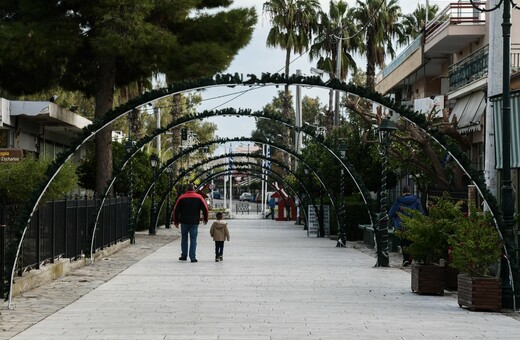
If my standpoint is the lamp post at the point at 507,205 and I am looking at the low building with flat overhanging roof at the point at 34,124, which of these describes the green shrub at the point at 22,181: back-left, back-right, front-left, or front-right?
front-left

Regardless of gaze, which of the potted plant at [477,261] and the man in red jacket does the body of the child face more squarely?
the man in red jacket

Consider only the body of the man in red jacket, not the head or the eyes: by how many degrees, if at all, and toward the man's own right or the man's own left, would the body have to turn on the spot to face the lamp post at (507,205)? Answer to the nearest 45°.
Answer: approximately 135° to the man's own right

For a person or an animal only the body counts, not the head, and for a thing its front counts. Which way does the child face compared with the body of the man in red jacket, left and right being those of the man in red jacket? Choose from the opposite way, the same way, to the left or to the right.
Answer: the same way

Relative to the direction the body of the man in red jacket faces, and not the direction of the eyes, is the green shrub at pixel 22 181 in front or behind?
behind

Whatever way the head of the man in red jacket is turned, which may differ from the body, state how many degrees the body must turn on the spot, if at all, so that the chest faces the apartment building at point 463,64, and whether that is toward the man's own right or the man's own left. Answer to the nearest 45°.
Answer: approximately 45° to the man's own right

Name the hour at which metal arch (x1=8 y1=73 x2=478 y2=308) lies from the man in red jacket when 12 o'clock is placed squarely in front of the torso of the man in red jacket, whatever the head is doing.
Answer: The metal arch is roughly at 6 o'clock from the man in red jacket.

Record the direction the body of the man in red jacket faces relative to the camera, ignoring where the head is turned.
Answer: away from the camera

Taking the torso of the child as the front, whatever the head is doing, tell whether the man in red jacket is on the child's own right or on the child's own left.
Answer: on the child's own left

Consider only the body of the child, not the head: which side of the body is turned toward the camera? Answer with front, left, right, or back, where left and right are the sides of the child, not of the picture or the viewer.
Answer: back

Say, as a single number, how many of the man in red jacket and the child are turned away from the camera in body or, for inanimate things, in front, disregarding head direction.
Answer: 2
